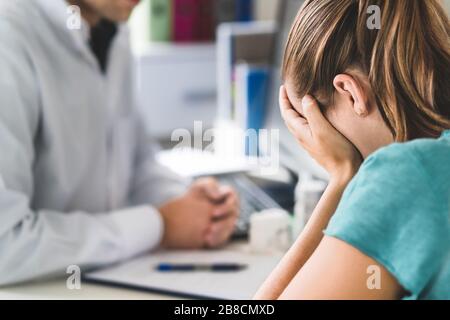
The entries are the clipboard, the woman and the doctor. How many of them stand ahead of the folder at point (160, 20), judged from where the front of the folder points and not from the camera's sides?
3

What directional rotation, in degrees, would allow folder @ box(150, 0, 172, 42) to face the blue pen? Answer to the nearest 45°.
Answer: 0° — it already faces it

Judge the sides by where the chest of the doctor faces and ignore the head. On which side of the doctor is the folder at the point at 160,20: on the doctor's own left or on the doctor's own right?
on the doctor's own left

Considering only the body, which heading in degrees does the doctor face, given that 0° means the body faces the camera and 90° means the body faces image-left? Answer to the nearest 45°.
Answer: approximately 315°

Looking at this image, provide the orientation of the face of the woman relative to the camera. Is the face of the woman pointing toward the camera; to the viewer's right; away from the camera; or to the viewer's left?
to the viewer's left
